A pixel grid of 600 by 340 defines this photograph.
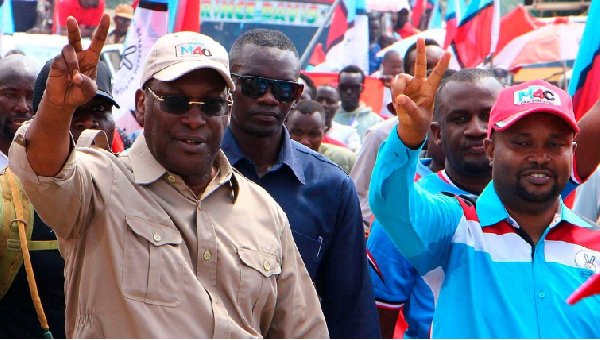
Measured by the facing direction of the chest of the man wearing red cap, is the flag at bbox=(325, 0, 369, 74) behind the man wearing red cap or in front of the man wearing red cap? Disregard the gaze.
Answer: behind

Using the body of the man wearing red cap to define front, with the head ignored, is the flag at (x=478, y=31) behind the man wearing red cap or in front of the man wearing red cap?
behind

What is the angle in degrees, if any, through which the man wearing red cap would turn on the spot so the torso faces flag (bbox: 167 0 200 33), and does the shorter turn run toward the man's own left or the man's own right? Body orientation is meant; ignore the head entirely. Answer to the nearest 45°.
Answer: approximately 135° to the man's own right

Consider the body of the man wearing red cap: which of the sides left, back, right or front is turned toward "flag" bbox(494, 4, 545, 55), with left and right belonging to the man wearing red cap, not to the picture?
back

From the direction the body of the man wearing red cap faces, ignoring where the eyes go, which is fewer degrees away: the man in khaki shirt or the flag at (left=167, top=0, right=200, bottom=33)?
the man in khaki shirt

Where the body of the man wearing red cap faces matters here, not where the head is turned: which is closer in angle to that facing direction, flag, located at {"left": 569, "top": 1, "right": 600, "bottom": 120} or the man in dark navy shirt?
the man in dark navy shirt

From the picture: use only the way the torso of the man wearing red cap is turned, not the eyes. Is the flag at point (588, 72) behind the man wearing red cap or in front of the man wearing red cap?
behind

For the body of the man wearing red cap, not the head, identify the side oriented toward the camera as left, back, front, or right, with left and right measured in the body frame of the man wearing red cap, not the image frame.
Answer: front

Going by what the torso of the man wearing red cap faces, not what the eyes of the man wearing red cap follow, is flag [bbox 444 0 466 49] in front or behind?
behind

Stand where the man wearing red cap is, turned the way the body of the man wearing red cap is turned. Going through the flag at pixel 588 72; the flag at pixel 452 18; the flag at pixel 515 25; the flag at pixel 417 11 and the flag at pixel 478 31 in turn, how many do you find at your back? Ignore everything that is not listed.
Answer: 5
